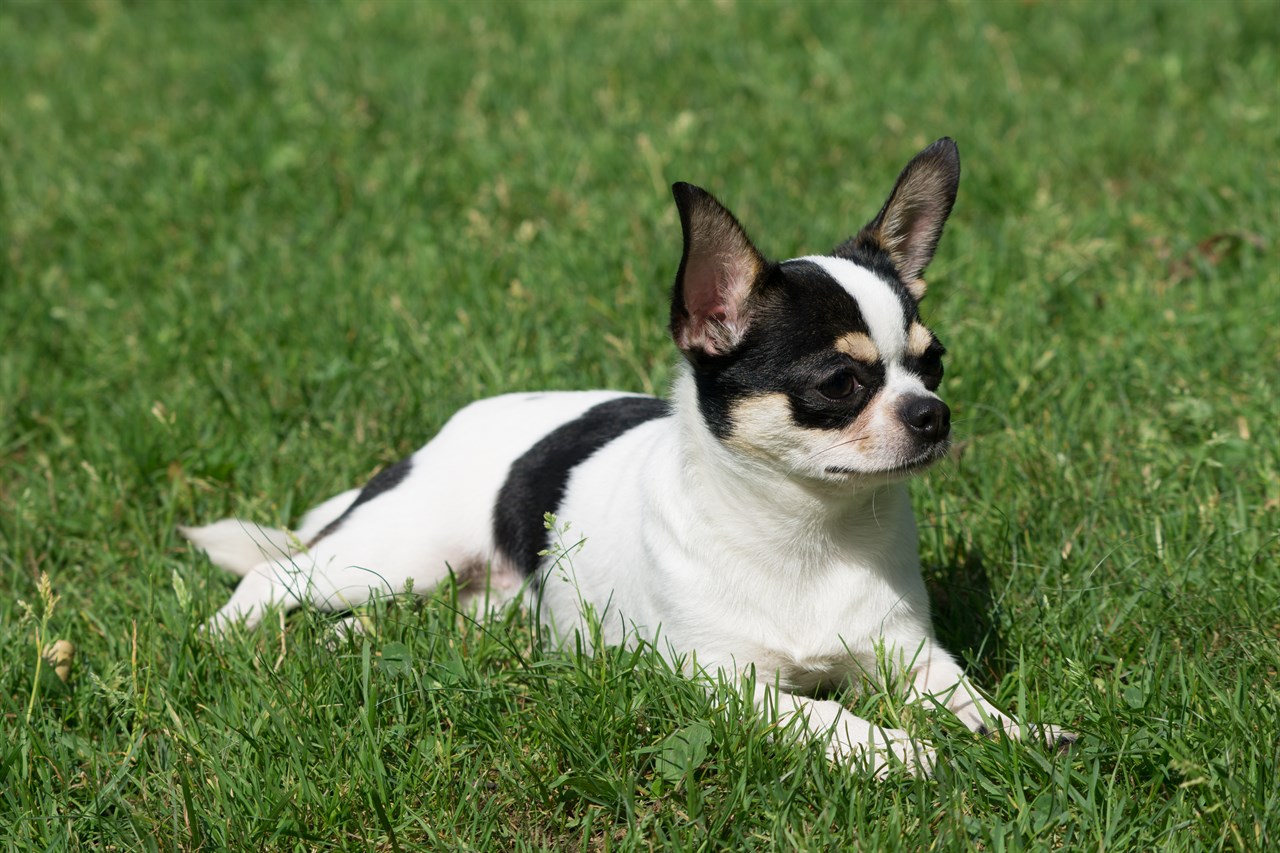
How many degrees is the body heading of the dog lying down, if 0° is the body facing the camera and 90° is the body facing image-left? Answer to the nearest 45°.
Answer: approximately 315°
